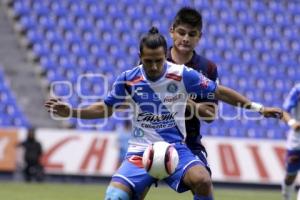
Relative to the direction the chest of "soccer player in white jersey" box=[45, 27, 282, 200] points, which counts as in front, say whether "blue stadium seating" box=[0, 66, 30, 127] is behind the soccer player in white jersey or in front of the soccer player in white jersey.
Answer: behind

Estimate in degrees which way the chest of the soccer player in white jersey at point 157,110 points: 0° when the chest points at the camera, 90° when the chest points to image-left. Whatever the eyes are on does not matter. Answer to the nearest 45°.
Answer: approximately 0°
